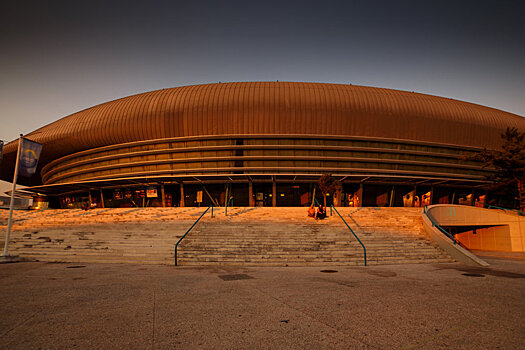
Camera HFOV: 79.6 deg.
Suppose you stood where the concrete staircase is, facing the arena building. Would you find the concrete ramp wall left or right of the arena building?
right

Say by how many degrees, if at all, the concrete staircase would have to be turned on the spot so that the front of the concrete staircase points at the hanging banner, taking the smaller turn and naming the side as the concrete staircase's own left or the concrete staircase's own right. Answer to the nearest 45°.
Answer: approximately 90° to the concrete staircase's own right

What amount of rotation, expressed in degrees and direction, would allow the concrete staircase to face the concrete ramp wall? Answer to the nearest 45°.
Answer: approximately 90° to its left

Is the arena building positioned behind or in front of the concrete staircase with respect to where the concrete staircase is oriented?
behind

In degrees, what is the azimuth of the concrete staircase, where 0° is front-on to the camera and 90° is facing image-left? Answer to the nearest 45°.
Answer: approximately 0°
